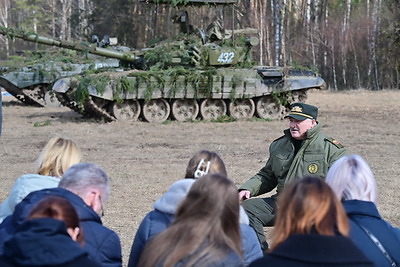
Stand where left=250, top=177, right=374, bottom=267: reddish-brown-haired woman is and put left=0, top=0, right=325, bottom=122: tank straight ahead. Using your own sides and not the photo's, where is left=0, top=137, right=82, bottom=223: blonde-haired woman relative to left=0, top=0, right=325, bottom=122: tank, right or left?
left

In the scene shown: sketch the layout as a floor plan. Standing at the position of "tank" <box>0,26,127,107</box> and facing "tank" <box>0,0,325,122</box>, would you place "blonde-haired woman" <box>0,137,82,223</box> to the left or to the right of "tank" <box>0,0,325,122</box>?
right

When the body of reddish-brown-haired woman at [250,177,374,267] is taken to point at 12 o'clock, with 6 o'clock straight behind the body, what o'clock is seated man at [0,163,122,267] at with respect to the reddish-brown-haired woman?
The seated man is roughly at 10 o'clock from the reddish-brown-haired woman.

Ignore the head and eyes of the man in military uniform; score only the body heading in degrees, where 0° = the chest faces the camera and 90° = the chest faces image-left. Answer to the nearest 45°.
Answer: approximately 45°

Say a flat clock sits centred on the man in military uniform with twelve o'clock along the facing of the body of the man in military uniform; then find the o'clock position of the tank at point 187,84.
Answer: The tank is roughly at 4 o'clock from the man in military uniform.

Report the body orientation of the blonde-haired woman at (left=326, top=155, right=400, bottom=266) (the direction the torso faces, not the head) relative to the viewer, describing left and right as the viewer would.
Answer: facing away from the viewer

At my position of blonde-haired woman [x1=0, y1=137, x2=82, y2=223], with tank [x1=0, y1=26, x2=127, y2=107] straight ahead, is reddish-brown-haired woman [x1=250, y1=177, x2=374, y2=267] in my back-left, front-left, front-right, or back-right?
back-right

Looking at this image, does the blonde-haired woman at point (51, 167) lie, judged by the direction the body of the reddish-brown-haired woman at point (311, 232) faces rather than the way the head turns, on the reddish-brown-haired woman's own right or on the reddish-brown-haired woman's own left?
on the reddish-brown-haired woman's own left

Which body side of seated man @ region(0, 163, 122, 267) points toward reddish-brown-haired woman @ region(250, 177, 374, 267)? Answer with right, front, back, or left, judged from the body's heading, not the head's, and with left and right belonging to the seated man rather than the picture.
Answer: right

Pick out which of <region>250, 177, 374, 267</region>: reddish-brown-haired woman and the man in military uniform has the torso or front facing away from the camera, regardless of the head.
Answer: the reddish-brown-haired woman

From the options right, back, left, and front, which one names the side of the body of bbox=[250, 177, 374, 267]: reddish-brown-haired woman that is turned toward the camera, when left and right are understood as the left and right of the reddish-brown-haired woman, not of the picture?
back

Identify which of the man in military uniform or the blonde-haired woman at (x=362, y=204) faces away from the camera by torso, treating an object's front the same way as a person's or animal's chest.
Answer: the blonde-haired woman

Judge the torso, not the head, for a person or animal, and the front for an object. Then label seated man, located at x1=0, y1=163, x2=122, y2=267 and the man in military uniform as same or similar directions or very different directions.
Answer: very different directions

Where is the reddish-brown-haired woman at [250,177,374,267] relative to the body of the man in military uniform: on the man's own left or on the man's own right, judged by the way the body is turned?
on the man's own left

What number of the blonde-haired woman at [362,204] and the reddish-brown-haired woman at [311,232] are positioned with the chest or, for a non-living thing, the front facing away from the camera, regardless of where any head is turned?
2

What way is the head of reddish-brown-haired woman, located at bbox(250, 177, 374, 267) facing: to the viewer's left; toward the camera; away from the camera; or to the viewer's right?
away from the camera
